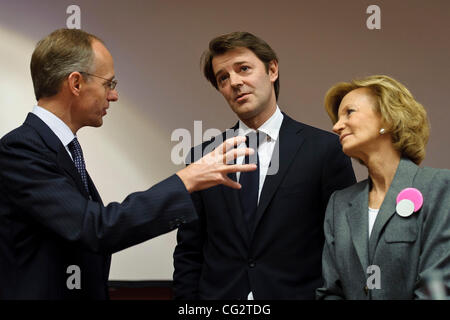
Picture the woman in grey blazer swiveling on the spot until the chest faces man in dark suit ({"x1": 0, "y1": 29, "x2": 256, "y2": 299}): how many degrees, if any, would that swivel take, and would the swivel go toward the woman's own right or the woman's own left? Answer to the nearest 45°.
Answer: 0° — they already face them

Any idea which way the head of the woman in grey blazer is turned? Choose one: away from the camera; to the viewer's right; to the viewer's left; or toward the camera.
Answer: to the viewer's left

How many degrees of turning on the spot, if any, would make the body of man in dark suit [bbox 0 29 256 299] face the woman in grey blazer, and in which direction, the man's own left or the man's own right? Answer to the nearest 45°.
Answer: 0° — they already face them

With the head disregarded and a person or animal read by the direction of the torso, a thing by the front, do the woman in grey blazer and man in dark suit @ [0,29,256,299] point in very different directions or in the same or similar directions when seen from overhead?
very different directions

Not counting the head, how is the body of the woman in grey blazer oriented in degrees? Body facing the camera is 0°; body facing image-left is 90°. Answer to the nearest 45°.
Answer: approximately 45°

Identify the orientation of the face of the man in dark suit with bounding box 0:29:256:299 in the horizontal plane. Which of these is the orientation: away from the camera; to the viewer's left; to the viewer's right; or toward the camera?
to the viewer's right

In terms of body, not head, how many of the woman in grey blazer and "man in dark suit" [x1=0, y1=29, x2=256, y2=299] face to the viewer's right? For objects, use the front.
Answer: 1

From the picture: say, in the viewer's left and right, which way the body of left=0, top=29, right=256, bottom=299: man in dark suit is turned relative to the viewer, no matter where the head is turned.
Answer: facing to the right of the viewer
